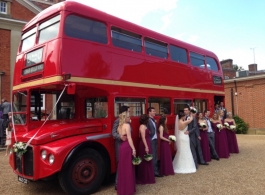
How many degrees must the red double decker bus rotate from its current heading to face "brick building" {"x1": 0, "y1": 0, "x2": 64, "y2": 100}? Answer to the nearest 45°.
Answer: approximately 90° to its right

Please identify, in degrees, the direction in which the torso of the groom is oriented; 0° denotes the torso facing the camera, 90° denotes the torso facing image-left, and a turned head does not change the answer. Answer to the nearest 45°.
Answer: approximately 45°

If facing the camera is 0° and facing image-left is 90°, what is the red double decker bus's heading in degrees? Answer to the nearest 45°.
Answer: approximately 45°

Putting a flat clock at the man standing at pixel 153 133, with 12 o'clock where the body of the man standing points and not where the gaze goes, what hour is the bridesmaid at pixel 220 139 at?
The bridesmaid is roughly at 9 o'clock from the man standing.
